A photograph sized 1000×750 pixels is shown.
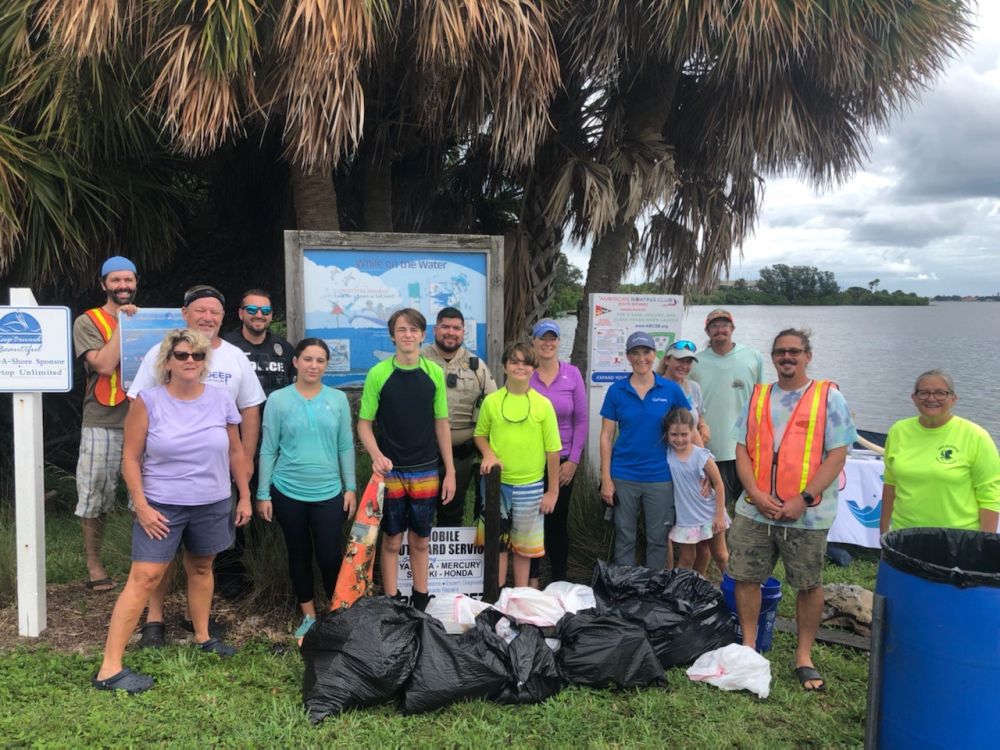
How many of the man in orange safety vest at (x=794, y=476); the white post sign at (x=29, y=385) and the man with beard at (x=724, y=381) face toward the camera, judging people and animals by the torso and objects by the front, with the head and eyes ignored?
3

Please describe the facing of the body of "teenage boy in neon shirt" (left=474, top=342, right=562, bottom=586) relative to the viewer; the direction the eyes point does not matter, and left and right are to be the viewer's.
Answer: facing the viewer

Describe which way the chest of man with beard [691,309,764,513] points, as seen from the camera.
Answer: toward the camera

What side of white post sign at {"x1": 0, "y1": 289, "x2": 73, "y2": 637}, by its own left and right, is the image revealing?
front

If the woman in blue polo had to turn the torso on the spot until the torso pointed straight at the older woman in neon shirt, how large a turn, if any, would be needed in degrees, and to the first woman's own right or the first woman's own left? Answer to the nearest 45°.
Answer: approximately 45° to the first woman's own left

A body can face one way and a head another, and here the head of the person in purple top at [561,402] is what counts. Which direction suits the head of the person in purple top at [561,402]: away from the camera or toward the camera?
toward the camera

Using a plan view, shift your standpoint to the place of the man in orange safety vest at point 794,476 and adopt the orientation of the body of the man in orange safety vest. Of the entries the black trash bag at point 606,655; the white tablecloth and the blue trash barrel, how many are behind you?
1

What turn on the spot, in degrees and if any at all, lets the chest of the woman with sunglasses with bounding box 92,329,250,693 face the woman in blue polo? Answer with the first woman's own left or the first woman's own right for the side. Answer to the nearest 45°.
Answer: approximately 45° to the first woman's own left

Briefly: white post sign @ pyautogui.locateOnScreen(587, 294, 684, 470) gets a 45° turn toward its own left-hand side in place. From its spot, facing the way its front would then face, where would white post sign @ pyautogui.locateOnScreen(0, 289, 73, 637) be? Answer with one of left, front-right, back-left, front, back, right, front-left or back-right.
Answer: right

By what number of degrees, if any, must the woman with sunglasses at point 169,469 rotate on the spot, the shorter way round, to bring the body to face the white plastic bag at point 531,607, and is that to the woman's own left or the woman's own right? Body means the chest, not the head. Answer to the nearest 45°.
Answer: approximately 45° to the woman's own left

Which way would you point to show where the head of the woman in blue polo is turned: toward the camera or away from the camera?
toward the camera

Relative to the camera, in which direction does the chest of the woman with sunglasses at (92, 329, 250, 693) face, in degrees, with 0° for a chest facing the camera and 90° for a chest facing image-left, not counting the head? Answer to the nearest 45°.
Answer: approximately 315°

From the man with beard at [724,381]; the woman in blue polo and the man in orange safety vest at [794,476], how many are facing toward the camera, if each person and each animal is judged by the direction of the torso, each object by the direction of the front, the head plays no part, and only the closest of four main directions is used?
3

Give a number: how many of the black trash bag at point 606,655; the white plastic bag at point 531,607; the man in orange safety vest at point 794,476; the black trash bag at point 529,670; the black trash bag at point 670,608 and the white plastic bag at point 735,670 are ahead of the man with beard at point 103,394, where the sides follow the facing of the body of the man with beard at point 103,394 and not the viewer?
6

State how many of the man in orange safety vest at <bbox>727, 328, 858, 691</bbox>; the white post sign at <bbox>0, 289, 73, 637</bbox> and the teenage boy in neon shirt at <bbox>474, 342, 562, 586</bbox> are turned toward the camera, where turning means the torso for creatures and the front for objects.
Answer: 3

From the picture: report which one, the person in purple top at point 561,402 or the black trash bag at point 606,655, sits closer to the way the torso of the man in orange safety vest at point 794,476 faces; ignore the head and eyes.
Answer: the black trash bag

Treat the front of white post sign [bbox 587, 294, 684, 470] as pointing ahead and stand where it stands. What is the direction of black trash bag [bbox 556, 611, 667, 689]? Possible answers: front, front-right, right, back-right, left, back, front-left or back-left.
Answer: front
